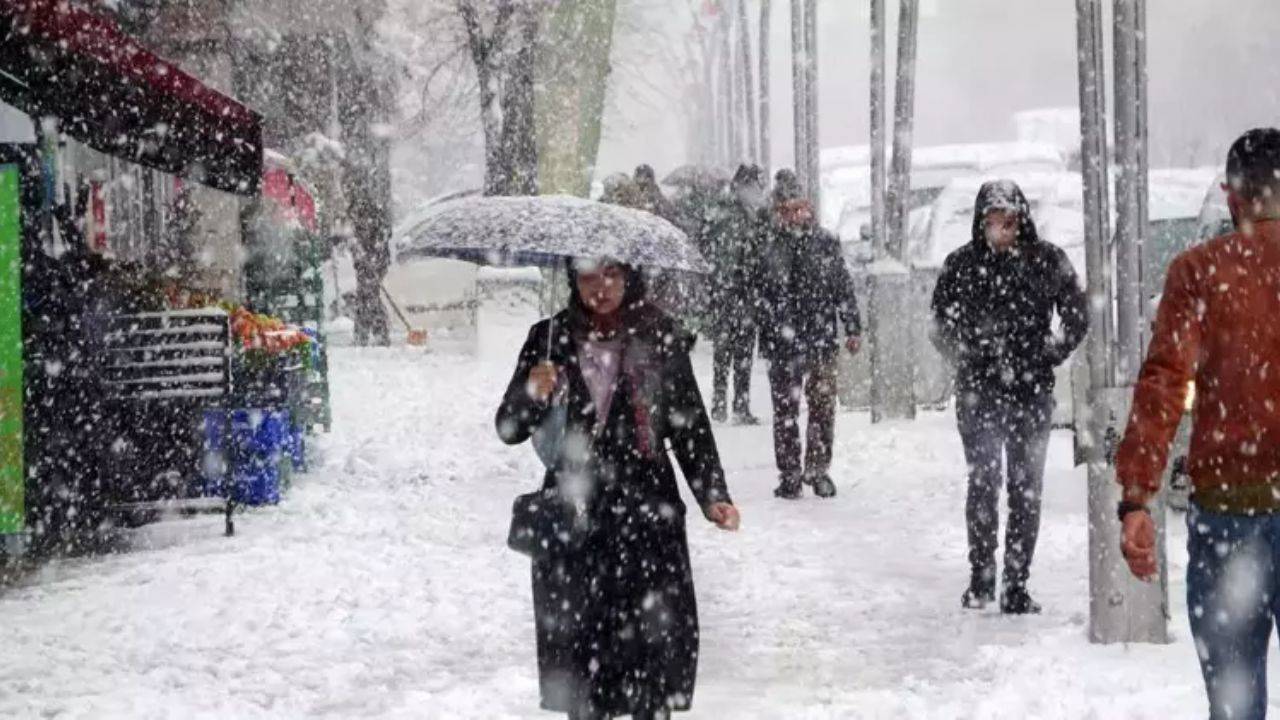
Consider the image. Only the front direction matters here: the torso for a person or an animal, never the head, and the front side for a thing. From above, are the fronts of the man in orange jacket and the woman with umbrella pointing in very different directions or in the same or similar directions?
very different directions

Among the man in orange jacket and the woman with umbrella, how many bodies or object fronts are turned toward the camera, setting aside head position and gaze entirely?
1

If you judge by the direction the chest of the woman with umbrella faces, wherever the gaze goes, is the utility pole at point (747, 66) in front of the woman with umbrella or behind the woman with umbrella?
behind

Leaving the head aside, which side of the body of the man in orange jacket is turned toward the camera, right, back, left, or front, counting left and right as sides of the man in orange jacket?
back

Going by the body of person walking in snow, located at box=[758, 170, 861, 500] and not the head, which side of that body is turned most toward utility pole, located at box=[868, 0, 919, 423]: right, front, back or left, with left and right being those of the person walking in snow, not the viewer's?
back

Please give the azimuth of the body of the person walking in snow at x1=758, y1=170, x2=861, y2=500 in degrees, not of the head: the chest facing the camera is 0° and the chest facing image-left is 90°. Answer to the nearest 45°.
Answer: approximately 0°

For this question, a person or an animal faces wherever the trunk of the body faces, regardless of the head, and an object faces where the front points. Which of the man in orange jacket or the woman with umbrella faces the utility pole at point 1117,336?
the man in orange jacket

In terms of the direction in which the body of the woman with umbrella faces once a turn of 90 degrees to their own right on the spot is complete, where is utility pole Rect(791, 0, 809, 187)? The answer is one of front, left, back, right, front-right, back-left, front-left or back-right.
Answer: right

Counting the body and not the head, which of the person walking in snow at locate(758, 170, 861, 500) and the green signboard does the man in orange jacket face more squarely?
the person walking in snow
